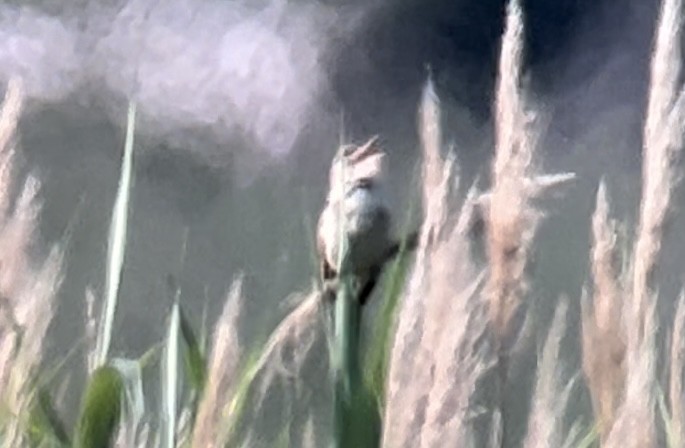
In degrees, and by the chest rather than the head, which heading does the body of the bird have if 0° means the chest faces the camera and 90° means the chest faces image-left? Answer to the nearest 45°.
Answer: approximately 315°
